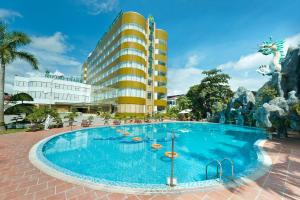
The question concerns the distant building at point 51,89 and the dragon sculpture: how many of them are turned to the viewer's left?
1

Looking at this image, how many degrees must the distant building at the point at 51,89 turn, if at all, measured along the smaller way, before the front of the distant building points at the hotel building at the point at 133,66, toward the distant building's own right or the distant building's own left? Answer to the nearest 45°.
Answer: approximately 45° to the distant building's own left

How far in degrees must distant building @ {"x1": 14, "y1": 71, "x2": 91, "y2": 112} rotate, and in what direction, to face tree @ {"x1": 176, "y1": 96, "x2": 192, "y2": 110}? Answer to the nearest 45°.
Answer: approximately 45° to its left

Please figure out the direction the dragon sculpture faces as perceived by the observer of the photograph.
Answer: facing to the left of the viewer

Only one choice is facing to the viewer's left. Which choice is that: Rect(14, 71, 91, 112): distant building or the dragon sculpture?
the dragon sculpture

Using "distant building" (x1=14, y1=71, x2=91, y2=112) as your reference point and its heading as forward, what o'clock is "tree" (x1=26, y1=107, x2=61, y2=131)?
The tree is roughly at 12 o'clock from the distant building.

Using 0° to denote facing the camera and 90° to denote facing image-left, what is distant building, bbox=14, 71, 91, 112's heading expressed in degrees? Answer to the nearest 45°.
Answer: approximately 0°

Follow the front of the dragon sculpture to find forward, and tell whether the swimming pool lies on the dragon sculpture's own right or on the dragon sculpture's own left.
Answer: on the dragon sculpture's own left
